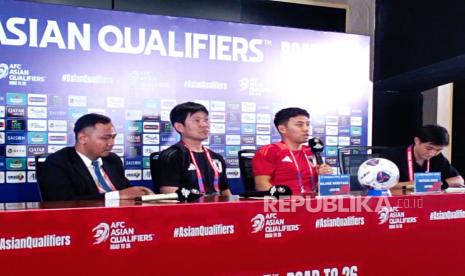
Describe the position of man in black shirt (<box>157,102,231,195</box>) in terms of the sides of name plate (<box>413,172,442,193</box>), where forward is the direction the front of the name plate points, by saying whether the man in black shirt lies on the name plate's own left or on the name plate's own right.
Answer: on the name plate's own right

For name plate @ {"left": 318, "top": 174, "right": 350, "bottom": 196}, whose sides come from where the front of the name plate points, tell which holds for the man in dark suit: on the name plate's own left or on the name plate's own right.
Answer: on the name plate's own right

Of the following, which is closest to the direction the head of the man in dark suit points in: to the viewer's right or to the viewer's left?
to the viewer's right

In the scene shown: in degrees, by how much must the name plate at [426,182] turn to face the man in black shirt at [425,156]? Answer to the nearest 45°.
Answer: approximately 180°

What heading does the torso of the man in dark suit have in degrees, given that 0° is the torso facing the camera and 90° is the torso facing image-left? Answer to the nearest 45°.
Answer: approximately 315°
